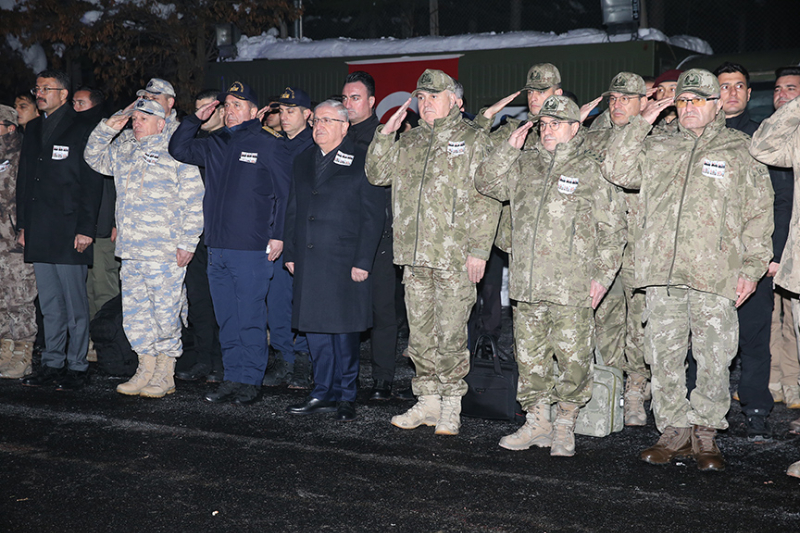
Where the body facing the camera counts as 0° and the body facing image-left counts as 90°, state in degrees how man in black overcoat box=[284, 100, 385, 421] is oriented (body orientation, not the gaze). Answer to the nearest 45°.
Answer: approximately 45°

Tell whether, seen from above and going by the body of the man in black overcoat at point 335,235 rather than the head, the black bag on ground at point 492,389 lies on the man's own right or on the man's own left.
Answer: on the man's own left
